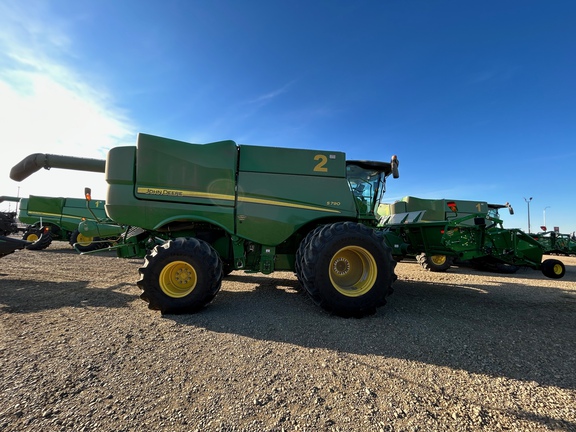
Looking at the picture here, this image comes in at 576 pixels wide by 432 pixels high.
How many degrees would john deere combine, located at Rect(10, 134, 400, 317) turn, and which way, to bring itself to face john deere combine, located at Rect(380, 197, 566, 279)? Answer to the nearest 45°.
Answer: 0° — it already faces it

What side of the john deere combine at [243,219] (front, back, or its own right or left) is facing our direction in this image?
right

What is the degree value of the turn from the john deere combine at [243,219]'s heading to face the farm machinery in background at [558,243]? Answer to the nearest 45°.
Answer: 0° — it already faces it
